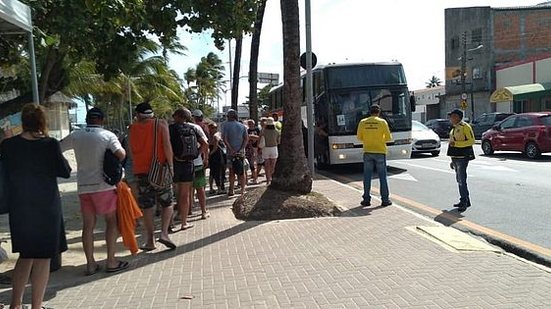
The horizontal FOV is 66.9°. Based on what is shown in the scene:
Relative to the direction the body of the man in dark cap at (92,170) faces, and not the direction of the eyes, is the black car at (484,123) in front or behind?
in front

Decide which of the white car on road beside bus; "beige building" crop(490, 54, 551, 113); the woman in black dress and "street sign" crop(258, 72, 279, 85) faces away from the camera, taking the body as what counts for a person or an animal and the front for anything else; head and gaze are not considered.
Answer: the woman in black dress

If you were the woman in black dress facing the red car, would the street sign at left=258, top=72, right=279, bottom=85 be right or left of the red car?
left

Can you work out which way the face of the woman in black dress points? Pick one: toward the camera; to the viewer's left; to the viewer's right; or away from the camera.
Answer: away from the camera

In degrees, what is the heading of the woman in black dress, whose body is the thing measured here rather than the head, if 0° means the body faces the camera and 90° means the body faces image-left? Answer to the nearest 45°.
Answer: approximately 180°

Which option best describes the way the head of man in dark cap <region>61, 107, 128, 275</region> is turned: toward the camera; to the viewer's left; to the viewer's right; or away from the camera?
away from the camera

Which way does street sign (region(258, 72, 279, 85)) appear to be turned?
toward the camera

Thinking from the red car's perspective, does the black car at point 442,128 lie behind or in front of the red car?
in front

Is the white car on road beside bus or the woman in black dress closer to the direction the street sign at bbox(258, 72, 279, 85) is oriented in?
the woman in black dress

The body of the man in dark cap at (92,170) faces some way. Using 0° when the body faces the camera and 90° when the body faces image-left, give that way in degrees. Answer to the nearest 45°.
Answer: approximately 225°

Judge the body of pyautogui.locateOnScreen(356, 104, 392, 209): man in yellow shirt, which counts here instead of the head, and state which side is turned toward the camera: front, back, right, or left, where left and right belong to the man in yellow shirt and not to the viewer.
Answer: back

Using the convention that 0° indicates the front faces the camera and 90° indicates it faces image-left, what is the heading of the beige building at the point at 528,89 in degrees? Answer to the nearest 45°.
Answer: approximately 45°

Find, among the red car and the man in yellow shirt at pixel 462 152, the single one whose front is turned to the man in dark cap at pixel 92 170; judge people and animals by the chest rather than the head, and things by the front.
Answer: the man in yellow shirt

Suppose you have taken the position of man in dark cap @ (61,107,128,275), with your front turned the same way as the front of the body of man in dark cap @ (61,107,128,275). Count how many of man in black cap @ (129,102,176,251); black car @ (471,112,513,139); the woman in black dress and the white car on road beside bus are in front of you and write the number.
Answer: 3

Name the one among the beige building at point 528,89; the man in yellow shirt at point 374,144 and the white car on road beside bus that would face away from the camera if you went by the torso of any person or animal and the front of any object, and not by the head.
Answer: the man in yellow shirt

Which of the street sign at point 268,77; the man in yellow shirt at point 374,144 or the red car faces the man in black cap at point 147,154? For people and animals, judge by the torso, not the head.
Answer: the street sign
